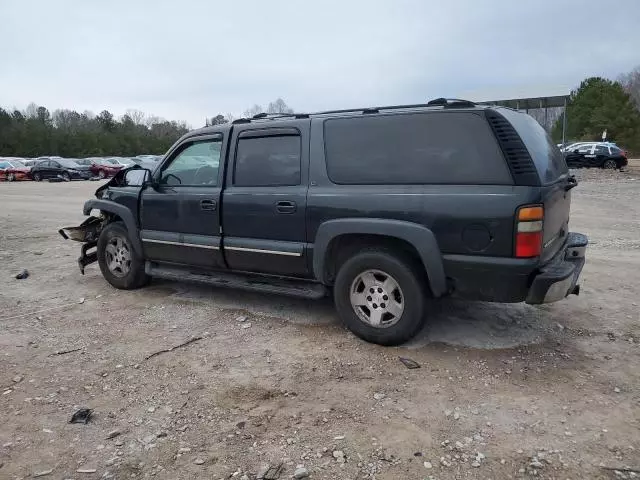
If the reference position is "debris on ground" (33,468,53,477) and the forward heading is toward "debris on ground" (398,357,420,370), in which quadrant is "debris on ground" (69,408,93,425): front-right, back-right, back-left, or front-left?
front-left

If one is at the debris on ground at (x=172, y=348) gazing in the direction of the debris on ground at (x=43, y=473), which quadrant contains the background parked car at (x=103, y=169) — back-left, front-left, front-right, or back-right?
back-right

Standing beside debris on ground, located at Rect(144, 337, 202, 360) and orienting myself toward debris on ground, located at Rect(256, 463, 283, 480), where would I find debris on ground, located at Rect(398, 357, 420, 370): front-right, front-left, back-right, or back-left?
front-left

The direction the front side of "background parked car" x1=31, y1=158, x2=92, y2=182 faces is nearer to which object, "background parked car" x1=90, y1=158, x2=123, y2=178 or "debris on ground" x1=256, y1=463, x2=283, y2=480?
the debris on ground

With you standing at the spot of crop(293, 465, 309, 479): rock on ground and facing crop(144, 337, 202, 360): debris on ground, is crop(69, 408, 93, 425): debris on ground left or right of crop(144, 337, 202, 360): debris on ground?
left

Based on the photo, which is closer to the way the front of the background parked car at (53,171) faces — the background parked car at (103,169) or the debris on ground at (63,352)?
the debris on ground

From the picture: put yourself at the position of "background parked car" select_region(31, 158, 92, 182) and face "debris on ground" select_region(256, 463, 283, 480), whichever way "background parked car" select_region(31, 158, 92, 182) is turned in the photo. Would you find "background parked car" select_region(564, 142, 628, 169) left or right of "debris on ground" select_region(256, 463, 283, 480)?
left
